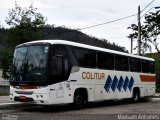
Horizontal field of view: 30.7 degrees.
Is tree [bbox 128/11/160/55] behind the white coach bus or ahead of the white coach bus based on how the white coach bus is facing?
behind

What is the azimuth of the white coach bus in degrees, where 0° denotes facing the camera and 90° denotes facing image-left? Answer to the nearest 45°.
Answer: approximately 45°
